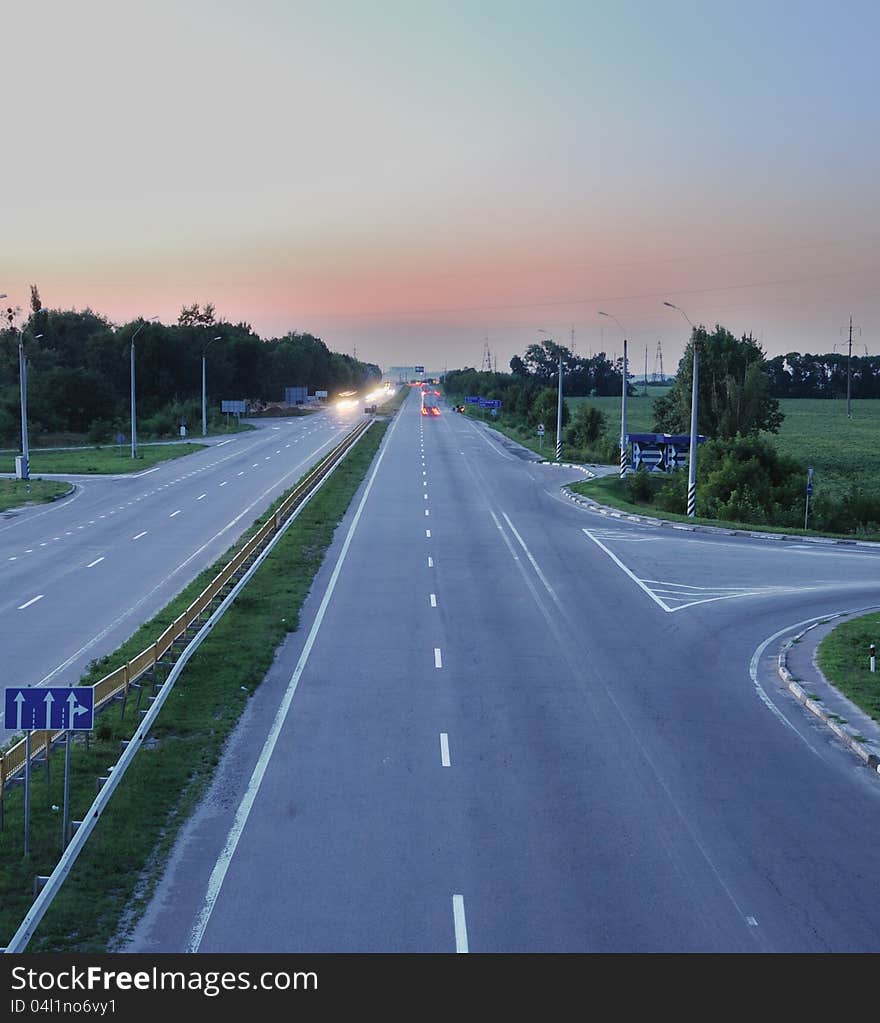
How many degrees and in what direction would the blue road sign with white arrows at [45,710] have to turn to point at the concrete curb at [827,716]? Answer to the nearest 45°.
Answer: approximately 90° to its left

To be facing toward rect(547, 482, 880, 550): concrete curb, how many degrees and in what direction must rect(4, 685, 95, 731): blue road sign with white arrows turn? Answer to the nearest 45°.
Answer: approximately 135° to its left

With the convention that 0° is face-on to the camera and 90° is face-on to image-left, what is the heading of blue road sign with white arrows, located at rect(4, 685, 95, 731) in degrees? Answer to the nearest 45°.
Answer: approximately 0°

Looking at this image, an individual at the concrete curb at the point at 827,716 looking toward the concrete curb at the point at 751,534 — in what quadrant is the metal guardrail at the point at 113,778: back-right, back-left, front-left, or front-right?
back-left

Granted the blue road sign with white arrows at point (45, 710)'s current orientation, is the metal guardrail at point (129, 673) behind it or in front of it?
behind
